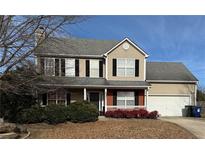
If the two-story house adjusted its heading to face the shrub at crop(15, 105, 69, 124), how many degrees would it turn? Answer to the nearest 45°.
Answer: approximately 45° to its right

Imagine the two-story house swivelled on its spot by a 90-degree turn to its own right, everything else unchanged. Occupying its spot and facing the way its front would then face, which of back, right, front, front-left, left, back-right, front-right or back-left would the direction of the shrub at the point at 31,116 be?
front-left

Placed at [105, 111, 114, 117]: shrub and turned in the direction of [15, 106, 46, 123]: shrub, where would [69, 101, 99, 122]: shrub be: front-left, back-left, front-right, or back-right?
front-left

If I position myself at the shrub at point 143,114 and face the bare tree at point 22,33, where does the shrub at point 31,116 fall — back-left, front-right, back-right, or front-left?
front-right

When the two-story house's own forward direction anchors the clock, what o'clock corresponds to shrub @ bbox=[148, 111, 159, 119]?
The shrub is roughly at 10 o'clock from the two-story house.

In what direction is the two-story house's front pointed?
toward the camera

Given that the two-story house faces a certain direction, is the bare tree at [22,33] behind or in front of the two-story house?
in front

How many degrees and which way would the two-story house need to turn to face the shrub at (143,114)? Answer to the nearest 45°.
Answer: approximately 45° to its left
